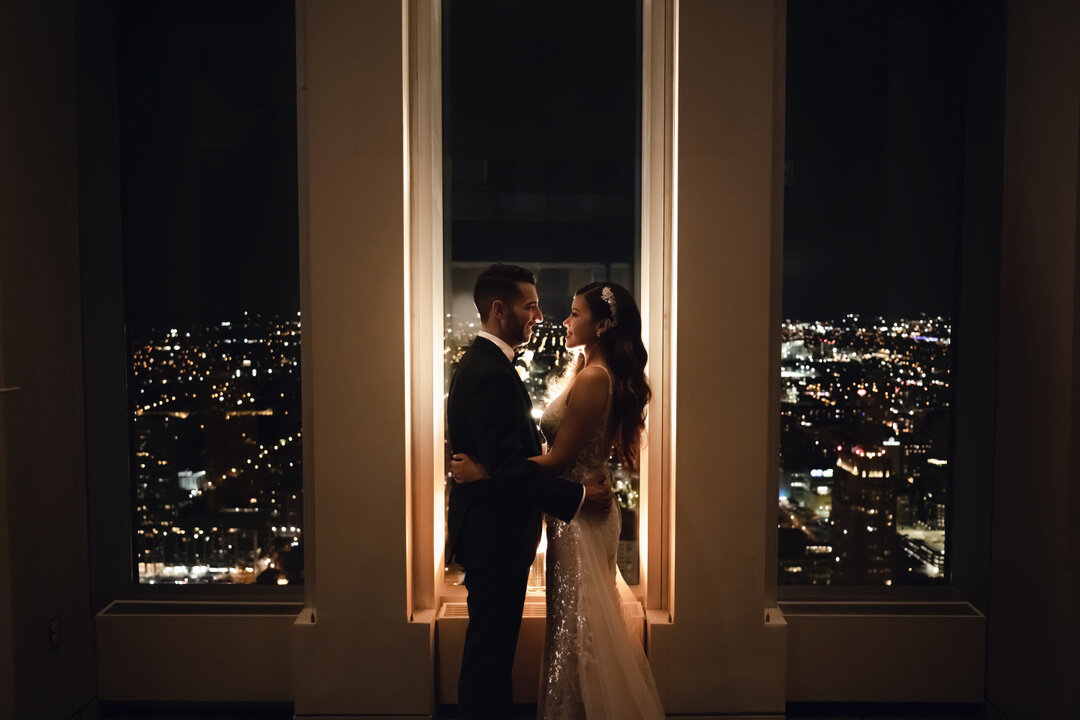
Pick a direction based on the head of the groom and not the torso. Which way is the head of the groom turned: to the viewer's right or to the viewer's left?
to the viewer's right

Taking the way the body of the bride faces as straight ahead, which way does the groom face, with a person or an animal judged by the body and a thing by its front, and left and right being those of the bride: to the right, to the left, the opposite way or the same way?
the opposite way

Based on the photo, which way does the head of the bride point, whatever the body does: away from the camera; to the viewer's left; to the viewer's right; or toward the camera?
to the viewer's left

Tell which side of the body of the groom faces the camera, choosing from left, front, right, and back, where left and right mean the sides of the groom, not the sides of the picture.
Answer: right

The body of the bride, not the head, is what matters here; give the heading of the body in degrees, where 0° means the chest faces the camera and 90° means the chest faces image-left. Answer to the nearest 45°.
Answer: approximately 90°

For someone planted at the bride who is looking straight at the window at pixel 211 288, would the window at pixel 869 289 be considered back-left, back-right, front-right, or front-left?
back-right

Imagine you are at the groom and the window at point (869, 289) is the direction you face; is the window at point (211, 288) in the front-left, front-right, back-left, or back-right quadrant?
back-left

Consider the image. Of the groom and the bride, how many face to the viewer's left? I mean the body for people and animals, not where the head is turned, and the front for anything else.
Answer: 1

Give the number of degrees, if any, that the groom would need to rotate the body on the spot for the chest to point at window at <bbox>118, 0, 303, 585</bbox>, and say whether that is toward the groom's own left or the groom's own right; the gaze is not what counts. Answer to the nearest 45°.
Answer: approximately 135° to the groom's own left
